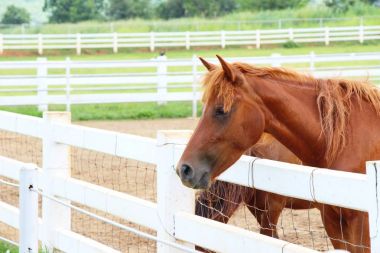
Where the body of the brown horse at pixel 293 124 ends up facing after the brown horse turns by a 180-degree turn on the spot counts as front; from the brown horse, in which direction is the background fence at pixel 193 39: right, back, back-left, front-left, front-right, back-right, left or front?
left

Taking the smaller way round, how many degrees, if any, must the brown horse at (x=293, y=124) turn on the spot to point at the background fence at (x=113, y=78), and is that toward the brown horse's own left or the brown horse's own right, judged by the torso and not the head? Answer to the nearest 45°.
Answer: approximately 90° to the brown horse's own right

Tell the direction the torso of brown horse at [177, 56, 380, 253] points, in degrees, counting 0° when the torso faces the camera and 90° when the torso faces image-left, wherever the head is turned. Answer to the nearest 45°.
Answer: approximately 90°
